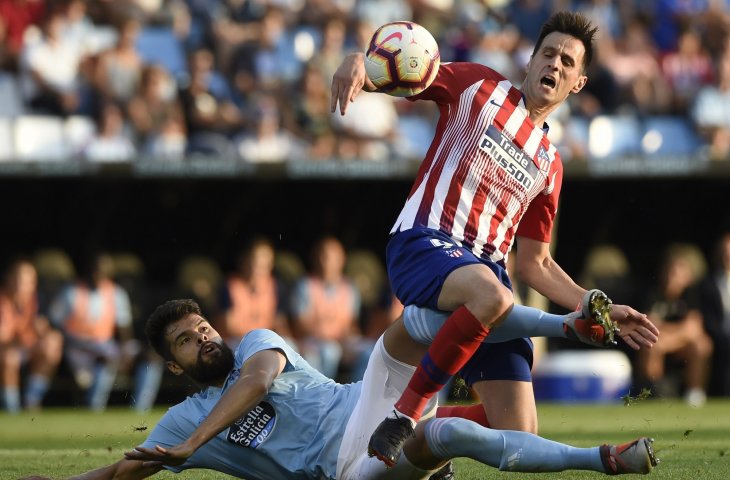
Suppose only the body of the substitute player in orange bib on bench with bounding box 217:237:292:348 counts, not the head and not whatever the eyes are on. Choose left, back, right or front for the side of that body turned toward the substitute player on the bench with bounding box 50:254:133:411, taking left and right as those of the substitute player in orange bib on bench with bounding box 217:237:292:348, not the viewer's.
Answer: right

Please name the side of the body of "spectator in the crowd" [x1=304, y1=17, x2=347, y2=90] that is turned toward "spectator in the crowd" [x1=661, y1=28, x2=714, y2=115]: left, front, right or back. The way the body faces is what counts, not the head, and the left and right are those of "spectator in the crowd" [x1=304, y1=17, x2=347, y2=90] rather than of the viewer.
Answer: left

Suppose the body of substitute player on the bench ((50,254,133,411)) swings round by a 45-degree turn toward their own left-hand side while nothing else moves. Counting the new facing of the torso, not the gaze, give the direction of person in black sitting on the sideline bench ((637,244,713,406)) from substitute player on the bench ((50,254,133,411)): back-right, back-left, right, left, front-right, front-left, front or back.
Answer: front-left
